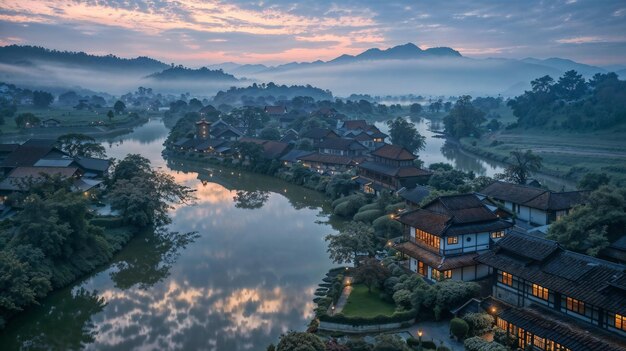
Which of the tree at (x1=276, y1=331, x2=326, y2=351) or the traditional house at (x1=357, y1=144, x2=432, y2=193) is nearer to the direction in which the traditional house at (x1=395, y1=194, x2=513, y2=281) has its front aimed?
the tree

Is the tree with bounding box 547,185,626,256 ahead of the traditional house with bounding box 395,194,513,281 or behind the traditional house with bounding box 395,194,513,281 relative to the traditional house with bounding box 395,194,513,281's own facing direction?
behind

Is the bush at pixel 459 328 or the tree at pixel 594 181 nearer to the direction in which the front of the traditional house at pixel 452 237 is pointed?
the bush

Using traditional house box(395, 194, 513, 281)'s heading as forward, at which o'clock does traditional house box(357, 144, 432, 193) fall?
traditional house box(357, 144, 432, 193) is roughly at 4 o'clock from traditional house box(395, 194, 513, 281).

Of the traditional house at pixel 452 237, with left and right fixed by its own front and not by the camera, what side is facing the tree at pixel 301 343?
front

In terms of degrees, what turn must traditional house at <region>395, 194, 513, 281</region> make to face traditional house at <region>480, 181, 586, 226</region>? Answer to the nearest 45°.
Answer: approximately 180°

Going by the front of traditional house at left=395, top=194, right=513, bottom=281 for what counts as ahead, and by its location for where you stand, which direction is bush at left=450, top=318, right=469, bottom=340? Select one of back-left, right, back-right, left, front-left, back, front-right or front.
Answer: front-left

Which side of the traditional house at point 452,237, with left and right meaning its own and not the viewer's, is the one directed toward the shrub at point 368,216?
right

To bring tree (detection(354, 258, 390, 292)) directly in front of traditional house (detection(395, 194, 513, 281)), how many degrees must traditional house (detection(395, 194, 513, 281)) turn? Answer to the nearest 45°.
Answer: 0° — it already faces it

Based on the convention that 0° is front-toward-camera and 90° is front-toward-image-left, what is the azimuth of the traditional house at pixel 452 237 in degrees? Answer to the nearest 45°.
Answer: approximately 45°

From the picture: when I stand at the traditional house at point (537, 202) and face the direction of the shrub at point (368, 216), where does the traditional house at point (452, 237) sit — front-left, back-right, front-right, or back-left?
front-left

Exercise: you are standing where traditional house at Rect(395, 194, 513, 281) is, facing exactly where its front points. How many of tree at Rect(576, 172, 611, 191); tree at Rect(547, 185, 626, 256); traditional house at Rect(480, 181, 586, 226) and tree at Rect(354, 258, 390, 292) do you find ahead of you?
1

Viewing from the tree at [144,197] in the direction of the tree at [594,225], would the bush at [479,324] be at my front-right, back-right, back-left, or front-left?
front-right

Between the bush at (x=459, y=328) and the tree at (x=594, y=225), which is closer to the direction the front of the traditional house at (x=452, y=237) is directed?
the bush

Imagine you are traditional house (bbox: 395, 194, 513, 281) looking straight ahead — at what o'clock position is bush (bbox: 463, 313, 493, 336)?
The bush is roughly at 10 o'clock from the traditional house.
